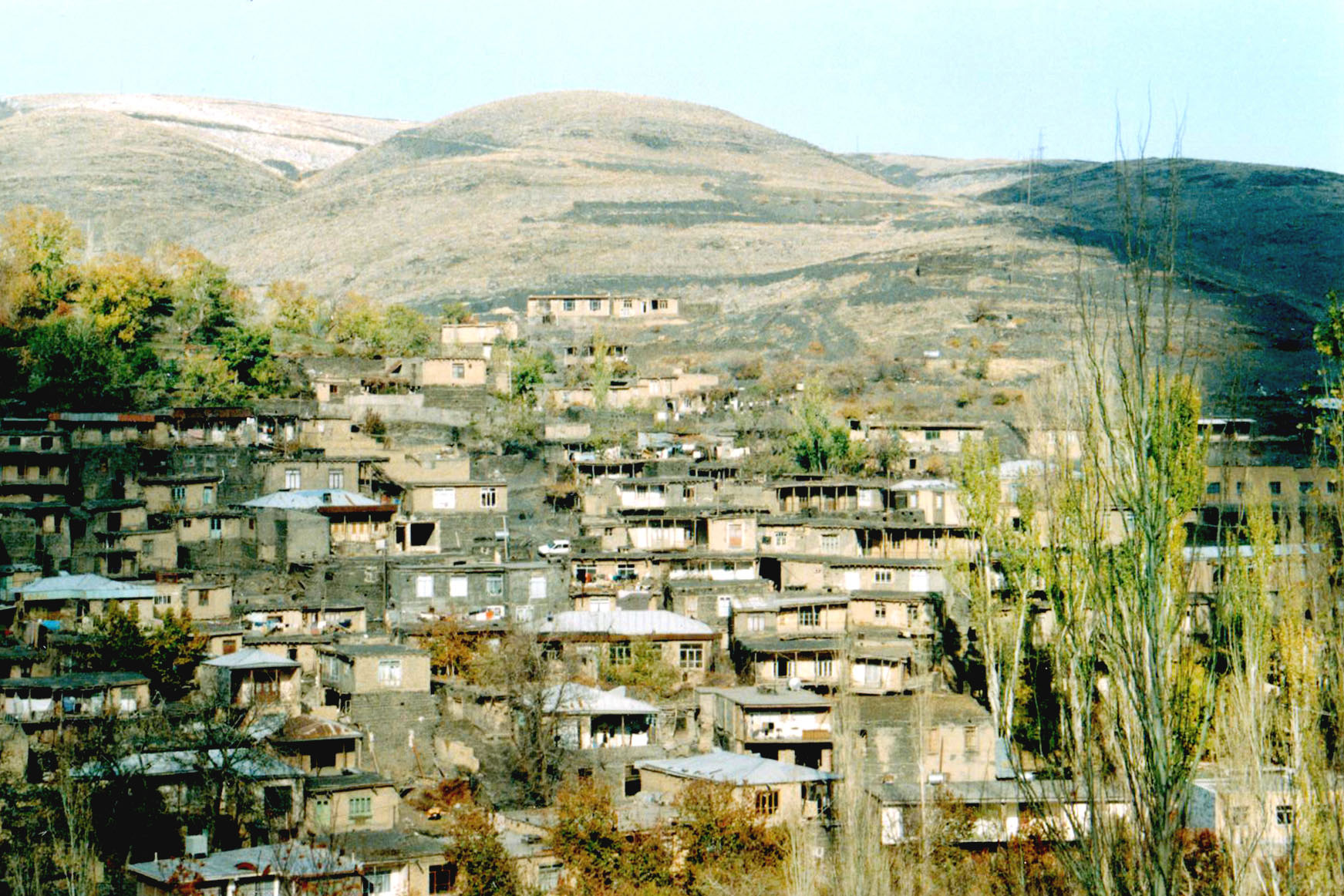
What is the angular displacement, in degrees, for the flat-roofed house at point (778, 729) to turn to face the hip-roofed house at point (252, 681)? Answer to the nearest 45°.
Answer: approximately 90° to its right

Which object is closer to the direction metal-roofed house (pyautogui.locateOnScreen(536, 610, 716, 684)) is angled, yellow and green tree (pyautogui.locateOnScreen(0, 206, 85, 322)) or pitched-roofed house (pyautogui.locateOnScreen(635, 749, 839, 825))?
the pitched-roofed house

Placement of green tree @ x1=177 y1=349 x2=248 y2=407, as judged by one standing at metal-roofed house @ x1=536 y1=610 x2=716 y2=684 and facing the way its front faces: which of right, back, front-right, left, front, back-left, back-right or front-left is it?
back-right

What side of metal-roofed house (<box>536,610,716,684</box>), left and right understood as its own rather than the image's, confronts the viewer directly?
front

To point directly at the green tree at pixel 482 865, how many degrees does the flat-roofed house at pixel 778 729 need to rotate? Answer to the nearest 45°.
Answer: approximately 45° to its right

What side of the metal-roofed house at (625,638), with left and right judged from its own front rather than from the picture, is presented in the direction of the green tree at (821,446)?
back

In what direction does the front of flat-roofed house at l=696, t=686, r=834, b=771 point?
toward the camera

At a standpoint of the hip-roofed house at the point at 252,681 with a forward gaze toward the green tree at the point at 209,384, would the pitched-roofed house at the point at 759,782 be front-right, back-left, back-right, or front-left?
back-right

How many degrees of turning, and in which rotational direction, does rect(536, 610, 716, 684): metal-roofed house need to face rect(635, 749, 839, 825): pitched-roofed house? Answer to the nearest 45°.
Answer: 0° — it already faces it

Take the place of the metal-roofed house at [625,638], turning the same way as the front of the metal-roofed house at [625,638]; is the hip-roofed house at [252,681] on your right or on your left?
on your right

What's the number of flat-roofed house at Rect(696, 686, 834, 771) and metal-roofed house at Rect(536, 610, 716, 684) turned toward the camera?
2

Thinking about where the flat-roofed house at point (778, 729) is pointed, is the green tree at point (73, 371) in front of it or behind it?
behind

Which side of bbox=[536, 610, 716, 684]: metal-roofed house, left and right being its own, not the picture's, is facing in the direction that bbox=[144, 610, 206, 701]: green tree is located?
right

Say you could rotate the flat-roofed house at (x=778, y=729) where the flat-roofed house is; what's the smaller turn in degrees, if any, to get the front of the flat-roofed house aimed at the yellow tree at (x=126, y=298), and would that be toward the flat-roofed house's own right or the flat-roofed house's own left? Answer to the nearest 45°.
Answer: approximately 135° to the flat-roofed house's own right

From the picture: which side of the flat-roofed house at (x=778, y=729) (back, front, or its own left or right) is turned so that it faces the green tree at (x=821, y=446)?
back
